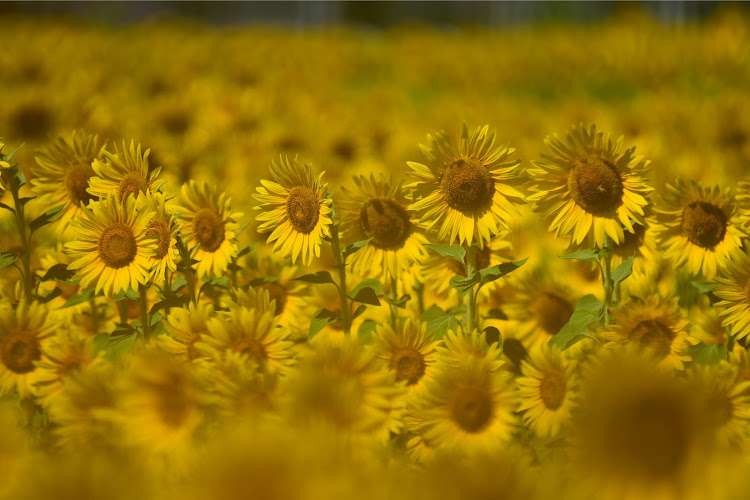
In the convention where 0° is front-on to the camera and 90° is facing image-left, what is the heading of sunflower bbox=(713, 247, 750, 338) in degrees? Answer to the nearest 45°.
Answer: approximately 0°

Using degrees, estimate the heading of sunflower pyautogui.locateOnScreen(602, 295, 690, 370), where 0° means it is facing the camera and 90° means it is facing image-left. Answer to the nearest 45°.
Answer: approximately 0°

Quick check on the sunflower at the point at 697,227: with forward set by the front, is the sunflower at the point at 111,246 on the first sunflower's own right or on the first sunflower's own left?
on the first sunflower's own right

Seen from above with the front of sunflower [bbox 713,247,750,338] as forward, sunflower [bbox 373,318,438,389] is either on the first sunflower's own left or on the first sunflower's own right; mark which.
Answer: on the first sunflower's own right
